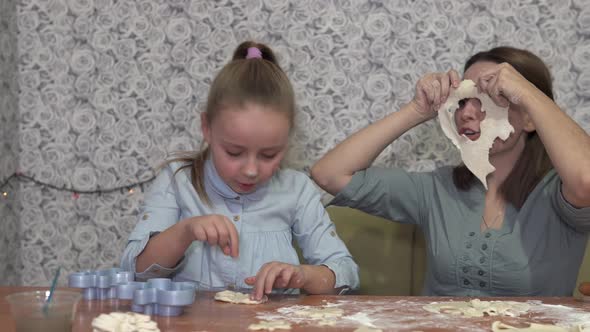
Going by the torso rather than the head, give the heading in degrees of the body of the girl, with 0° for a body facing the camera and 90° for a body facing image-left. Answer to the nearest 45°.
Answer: approximately 0°

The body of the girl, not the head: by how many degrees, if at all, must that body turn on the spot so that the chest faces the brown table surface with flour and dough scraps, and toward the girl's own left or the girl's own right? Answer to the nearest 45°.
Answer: approximately 45° to the girl's own left

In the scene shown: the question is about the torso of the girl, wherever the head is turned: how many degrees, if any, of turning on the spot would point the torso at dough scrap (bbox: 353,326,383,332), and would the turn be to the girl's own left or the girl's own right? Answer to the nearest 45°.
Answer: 0° — they already face it

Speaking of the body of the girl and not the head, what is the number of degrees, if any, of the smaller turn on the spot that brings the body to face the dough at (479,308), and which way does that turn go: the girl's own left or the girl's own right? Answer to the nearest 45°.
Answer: approximately 45° to the girl's own left

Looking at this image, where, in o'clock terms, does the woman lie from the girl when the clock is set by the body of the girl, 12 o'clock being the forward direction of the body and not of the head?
The woman is roughly at 9 o'clock from the girl.

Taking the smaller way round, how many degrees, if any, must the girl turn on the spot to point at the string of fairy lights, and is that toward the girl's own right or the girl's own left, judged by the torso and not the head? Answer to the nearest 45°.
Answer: approximately 135° to the girl's own right

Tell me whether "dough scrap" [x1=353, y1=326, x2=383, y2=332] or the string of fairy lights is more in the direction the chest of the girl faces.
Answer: the dough scrap
